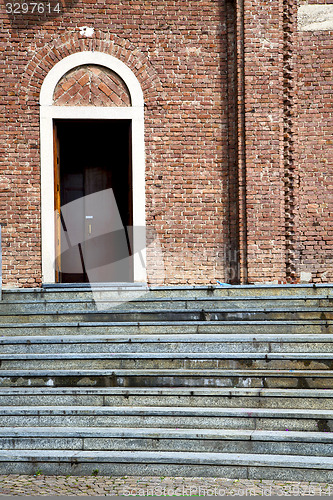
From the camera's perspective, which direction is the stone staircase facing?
toward the camera
